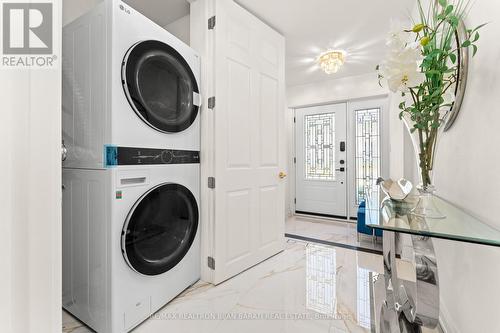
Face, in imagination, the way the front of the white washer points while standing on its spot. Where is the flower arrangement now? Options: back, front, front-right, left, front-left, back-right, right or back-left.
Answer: front

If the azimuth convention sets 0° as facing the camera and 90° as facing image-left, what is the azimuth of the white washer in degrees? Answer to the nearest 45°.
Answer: approximately 315°

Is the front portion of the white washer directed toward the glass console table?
yes

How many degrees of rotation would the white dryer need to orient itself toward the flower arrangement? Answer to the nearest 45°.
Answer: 0° — it already faces it

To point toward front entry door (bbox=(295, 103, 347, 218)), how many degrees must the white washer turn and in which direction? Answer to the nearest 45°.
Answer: approximately 90° to its left

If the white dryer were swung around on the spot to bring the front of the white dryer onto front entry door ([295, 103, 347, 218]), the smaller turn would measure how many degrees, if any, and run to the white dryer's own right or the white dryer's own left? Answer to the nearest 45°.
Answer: approximately 90° to the white dryer's own left

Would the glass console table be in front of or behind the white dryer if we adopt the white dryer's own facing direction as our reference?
in front

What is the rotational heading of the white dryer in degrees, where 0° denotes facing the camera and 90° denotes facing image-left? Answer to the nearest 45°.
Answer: approximately 315°
